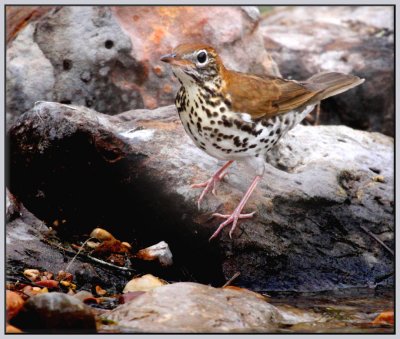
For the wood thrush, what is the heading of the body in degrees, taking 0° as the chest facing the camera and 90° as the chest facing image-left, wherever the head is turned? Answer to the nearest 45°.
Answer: approximately 45°

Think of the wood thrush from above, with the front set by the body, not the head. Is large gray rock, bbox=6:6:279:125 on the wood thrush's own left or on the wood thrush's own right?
on the wood thrush's own right

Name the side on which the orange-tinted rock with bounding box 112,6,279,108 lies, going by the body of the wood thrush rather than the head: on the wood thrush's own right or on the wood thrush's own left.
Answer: on the wood thrush's own right

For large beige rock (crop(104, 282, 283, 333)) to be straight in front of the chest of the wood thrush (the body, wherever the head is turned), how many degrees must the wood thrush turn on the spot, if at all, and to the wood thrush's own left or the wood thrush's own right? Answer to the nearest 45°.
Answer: approximately 45° to the wood thrush's own left
